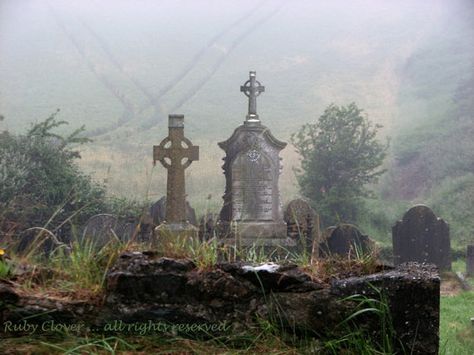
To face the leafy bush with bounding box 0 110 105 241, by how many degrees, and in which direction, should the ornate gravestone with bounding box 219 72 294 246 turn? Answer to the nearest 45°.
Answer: approximately 135° to its right

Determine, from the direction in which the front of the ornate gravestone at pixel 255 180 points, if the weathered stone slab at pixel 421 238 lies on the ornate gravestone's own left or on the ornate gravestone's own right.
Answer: on the ornate gravestone's own left

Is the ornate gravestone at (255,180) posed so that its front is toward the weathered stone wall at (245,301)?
yes

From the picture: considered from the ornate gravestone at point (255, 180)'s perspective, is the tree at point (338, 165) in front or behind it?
behind

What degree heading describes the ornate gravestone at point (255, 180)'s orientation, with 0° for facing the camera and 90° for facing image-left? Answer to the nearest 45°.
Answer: approximately 0°

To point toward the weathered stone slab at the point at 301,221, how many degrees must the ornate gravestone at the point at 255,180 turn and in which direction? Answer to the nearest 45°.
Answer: approximately 90° to its left

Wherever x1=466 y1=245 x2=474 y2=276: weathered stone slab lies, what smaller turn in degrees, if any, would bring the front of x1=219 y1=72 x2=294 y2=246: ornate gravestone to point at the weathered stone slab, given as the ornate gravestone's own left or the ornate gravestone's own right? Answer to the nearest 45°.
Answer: approximately 90° to the ornate gravestone's own left

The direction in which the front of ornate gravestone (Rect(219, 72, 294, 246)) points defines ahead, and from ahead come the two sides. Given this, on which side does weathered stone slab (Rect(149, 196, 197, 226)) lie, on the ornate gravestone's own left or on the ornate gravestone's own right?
on the ornate gravestone's own right

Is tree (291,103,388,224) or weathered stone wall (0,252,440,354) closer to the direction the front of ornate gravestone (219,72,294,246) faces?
the weathered stone wall
